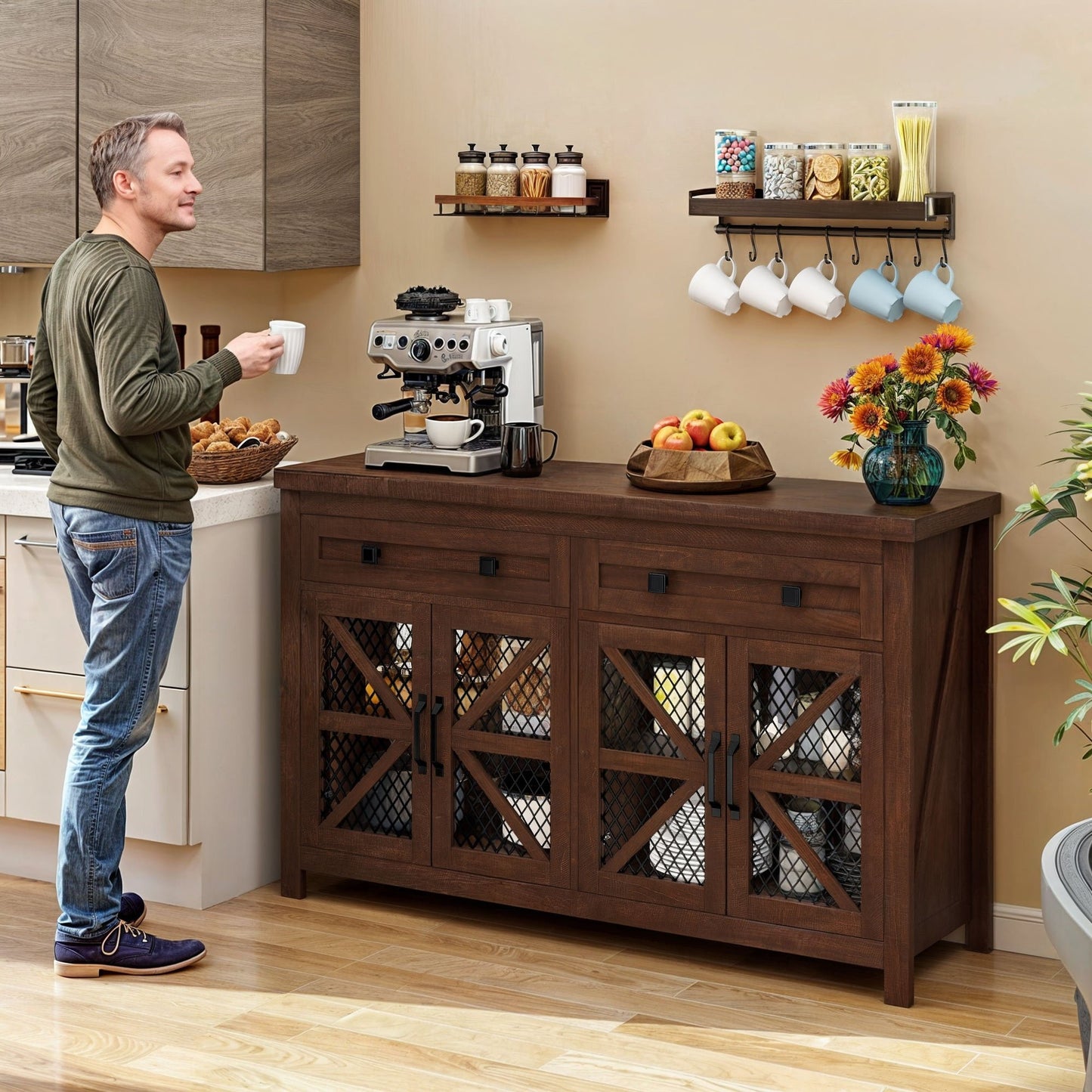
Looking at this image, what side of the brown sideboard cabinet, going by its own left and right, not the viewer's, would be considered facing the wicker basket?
right

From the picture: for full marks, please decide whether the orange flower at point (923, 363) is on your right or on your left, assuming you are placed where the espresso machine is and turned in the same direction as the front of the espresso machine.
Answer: on your left

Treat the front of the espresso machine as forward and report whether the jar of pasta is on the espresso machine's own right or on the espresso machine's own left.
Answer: on the espresso machine's own left

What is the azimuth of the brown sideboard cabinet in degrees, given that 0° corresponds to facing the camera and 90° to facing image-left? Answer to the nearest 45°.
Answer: approximately 45°

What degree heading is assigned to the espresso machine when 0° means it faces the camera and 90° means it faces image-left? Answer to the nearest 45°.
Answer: approximately 45°

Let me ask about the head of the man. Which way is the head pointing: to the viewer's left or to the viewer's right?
to the viewer's right
